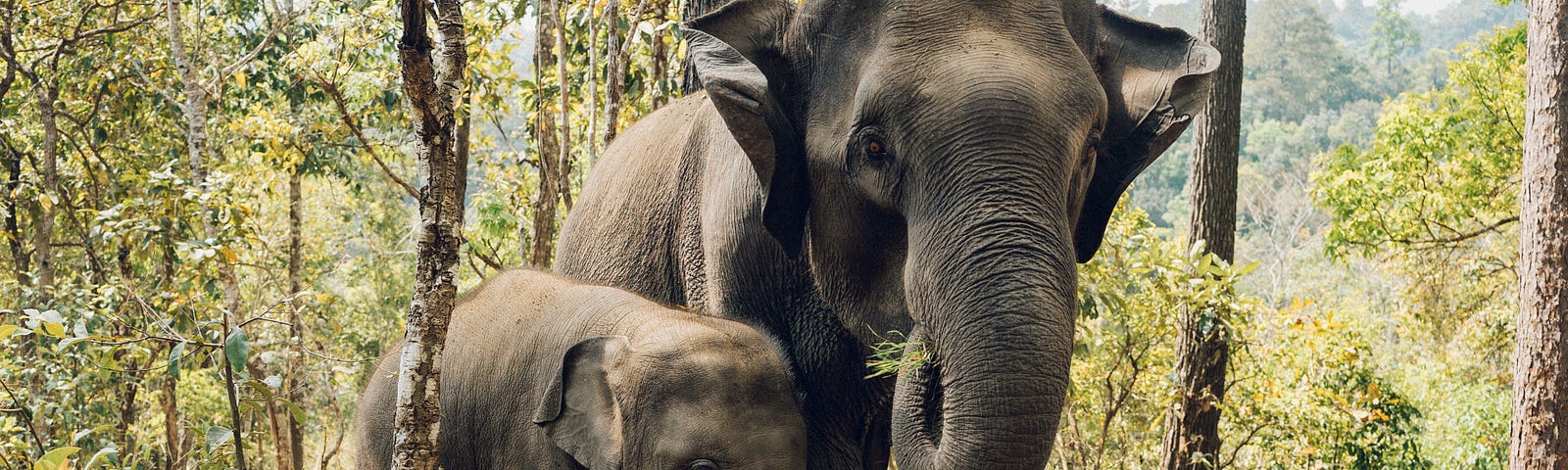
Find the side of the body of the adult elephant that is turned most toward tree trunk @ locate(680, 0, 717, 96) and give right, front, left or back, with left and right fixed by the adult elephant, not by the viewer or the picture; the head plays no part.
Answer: back

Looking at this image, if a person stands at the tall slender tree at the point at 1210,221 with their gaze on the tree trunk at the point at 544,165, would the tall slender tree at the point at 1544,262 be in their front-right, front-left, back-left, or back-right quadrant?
back-left

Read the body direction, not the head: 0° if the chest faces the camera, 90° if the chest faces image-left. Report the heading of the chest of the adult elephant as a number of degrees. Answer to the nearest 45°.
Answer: approximately 315°

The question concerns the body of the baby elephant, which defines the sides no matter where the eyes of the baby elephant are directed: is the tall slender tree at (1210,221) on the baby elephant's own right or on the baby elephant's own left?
on the baby elephant's own left

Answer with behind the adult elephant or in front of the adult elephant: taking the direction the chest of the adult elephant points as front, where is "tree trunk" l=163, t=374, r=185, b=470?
behind

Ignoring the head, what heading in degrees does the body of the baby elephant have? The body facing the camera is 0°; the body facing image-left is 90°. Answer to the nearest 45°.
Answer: approximately 315°

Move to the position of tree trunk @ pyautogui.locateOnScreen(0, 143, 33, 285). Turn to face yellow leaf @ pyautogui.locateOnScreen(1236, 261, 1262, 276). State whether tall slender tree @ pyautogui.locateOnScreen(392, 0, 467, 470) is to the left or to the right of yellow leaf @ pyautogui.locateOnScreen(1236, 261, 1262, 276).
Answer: right
